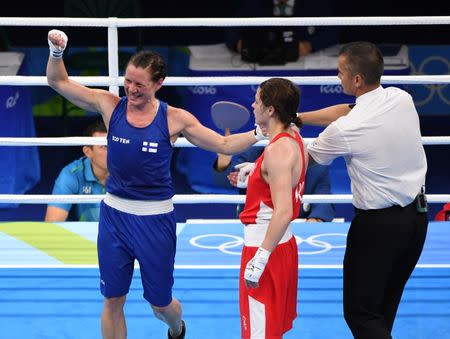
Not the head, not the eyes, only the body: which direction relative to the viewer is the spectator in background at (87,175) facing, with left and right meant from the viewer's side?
facing the viewer and to the right of the viewer

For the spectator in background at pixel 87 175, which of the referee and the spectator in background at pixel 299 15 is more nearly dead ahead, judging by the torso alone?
the referee

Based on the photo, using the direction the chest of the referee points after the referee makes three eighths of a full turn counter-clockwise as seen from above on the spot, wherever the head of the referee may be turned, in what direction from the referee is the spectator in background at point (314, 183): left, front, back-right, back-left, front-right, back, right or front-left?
back

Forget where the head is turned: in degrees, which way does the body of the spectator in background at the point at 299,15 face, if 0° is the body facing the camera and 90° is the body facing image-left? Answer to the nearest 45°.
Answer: approximately 0°

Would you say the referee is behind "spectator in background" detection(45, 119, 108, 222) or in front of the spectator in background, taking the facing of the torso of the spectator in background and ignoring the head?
in front

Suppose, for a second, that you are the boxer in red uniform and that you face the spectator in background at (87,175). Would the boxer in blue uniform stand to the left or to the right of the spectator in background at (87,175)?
left

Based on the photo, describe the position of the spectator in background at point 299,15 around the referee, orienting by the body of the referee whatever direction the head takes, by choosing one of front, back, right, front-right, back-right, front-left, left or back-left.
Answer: front-right

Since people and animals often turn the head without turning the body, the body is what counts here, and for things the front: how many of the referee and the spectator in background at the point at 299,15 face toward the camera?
1

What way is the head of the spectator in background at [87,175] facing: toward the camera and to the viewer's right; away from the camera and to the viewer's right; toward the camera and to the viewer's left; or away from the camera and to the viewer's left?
toward the camera and to the viewer's right

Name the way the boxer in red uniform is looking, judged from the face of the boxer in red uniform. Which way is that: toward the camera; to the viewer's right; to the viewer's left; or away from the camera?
to the viewer's left

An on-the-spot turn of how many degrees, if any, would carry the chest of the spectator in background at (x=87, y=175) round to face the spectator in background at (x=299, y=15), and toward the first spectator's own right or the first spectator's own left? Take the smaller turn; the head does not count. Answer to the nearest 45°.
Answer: approximately 90° to the first spectator's own left

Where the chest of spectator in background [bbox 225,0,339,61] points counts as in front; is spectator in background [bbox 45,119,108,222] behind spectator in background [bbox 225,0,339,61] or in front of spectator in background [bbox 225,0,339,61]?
in front
